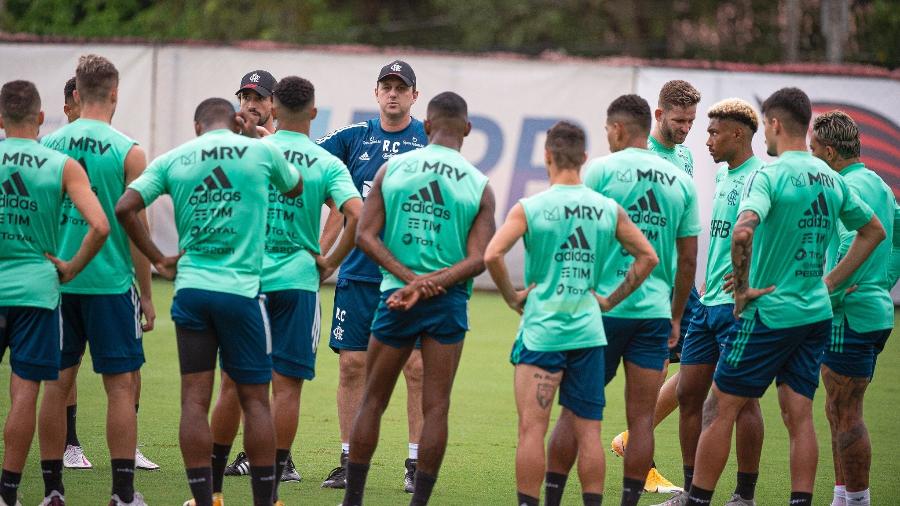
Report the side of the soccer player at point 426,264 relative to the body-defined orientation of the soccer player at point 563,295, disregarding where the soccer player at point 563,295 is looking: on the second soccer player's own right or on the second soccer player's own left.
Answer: on the second soccer player's own left

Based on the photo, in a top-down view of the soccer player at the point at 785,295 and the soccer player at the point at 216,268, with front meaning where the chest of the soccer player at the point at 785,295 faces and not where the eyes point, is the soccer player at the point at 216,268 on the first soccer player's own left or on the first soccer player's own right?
on the first soccer player's own left

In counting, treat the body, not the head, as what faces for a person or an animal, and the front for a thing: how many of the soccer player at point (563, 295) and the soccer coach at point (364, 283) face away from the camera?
1

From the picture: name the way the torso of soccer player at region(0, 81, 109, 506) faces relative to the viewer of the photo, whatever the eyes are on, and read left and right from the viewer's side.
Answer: facing away from the viewer

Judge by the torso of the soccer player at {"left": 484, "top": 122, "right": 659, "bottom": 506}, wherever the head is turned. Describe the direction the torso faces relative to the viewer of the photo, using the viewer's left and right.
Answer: facing away from the viewer

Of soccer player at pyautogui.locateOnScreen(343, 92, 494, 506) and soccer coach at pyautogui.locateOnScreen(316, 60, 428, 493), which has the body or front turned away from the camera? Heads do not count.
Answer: soccer player at pyautogui.locateOnScreen(343, 92, 494, 506)

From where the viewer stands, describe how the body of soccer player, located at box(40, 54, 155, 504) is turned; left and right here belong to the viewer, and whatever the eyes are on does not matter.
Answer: facing away from the viewer and to the right of the viewer

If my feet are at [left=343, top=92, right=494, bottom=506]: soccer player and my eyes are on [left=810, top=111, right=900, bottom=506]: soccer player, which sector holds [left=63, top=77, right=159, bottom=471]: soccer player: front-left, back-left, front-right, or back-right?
back-left

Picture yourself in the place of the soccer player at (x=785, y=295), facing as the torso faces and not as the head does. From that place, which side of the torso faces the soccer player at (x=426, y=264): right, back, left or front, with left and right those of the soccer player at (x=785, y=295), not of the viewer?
left

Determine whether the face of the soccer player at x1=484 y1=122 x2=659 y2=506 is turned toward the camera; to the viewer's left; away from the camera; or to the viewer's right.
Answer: away from the camera

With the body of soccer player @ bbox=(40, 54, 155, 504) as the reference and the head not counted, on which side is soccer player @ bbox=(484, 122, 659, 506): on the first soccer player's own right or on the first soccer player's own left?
on the first soccer player's own right

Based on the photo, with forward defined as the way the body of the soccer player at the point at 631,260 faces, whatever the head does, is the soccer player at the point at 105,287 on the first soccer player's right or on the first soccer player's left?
on the first soccer player's left

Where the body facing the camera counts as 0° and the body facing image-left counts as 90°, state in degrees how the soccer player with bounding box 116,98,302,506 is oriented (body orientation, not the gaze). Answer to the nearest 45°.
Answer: approximately 180°
